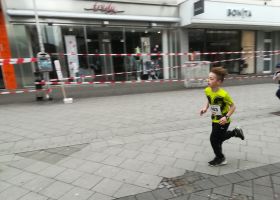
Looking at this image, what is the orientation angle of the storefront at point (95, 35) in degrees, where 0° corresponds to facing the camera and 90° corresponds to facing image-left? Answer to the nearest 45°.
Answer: approximately 0°

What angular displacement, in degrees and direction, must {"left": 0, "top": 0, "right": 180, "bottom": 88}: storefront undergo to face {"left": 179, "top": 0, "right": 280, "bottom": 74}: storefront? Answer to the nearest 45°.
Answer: approximately 90° to its left
